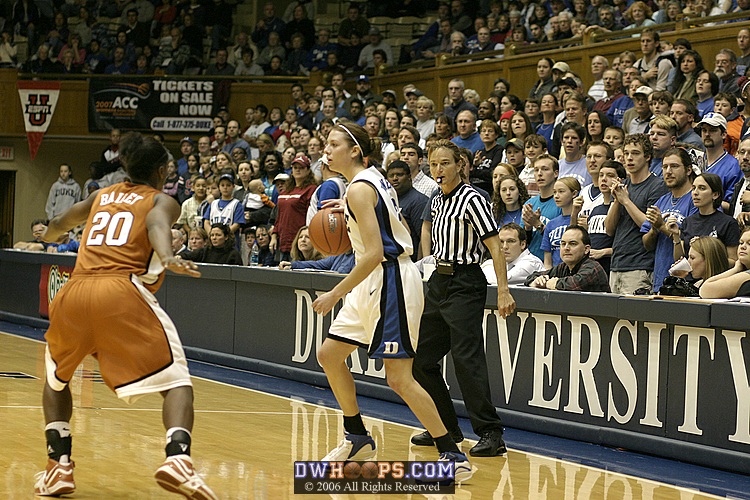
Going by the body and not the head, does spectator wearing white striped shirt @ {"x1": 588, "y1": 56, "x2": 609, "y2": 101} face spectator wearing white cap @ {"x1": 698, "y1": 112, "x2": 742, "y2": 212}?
no

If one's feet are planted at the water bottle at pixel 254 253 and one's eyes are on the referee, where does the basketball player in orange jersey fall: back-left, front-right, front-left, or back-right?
front-right

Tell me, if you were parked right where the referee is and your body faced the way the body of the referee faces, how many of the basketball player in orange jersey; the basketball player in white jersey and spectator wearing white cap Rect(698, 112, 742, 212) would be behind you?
1

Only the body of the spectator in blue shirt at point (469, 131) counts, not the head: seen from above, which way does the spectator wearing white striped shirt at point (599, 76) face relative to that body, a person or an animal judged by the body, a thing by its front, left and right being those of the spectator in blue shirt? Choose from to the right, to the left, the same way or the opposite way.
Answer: the same way

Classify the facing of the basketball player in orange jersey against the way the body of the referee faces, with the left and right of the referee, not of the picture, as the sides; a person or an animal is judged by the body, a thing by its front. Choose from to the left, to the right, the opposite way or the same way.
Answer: the opposite way

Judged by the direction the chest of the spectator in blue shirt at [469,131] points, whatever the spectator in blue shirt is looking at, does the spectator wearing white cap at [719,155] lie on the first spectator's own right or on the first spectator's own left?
on the first spectator's own left

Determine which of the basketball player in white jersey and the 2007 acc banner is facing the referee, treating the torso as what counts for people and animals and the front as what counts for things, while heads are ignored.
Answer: the 2007 acc banner

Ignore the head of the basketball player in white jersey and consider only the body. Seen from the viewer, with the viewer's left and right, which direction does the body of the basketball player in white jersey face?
facing to the left of the viewer

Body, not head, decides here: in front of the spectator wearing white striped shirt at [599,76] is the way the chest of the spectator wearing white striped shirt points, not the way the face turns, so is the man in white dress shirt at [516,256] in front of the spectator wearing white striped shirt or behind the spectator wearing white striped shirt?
in front

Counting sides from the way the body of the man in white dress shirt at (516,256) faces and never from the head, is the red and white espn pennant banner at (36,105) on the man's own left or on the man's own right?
on the man's own right

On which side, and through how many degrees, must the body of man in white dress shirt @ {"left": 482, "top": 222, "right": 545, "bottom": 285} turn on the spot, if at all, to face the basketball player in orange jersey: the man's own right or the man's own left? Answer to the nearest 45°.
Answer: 0° — they already face them

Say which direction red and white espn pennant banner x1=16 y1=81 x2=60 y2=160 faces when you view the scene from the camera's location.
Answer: facing the viewer

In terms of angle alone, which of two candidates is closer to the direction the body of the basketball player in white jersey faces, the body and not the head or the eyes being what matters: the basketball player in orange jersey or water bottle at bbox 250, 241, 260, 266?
the basketball player in orange jersey

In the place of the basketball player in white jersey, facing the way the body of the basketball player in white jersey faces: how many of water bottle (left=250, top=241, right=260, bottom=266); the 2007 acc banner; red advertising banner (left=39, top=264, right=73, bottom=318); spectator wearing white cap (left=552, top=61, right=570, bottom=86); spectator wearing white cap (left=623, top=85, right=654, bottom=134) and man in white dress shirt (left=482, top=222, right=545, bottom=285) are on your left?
0

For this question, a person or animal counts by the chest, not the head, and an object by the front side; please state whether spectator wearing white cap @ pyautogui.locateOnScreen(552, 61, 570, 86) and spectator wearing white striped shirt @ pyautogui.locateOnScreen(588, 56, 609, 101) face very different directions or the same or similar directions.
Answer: same or similar directions

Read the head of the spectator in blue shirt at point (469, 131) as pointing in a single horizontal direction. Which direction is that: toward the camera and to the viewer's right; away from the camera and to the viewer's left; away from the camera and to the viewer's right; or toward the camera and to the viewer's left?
toward the camera and to the viewer's left

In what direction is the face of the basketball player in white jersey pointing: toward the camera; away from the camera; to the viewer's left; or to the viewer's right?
to the viewer's left
